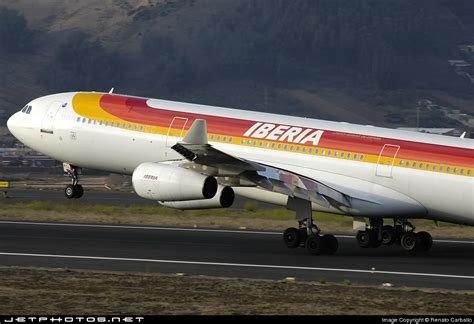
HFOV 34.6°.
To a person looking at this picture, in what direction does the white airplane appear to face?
facing away from the viewer and to the left of the viewer
